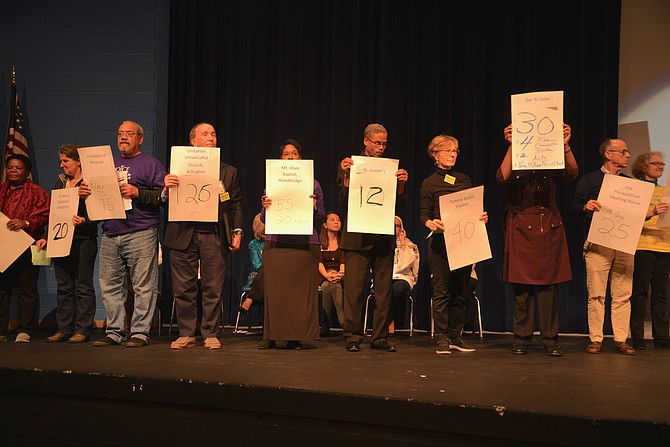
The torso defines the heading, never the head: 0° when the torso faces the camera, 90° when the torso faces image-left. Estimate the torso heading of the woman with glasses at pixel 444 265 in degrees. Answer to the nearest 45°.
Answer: approximately 315°

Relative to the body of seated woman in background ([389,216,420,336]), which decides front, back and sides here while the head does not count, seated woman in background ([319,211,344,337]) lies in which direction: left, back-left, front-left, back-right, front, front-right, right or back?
front-right

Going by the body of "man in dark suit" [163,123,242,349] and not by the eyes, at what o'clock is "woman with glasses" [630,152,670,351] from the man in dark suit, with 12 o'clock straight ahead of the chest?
The woman with glasses is roughly at 9 o'clock from the man in dark suit.

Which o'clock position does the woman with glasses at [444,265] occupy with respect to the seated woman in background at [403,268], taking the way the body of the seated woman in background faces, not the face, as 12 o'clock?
The woman with glasses is roughly at 10 o'clock from the seated woman in background.

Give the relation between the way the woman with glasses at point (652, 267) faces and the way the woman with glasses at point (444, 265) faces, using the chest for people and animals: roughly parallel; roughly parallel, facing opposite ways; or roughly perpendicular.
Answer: roughly parallel

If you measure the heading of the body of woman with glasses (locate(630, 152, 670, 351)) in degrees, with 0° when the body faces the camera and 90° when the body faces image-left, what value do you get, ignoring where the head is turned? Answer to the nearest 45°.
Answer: approximately 315°

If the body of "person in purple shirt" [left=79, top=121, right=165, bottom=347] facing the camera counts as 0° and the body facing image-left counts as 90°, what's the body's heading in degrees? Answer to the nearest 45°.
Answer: approximately 45°

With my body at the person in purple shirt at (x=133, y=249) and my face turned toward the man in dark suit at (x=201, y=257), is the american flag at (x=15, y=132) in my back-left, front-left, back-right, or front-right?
back-left

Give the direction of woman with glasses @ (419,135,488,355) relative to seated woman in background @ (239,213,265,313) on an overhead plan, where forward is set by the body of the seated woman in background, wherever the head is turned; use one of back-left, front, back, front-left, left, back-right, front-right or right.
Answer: front-left

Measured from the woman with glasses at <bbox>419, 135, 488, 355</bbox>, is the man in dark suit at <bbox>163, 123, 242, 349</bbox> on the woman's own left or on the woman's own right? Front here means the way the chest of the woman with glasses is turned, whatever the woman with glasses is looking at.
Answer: on the woman's own right

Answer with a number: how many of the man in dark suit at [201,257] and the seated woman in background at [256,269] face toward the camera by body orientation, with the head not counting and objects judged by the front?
2

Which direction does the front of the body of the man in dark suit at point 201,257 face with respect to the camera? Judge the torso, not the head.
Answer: toward the camera

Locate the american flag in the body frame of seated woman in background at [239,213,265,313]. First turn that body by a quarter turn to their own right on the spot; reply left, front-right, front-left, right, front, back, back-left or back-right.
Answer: front

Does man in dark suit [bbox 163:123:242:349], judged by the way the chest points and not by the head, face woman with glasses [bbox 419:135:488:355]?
no

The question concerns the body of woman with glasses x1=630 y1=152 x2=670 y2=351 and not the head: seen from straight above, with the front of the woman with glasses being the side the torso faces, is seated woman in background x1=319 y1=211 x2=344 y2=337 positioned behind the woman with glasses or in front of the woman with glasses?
behind
